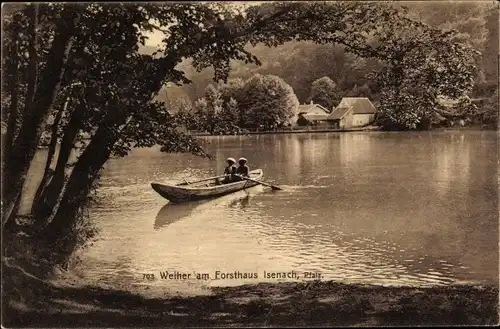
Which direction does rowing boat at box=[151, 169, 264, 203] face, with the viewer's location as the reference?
facing the viewer and to the left of the viewer

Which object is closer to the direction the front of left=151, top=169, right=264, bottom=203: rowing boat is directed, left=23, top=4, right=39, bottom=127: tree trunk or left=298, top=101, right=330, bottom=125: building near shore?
the tree trunk

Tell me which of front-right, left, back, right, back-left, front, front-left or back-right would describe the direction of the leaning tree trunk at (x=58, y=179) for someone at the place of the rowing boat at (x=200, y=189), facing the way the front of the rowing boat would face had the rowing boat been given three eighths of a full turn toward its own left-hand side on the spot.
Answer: back-right

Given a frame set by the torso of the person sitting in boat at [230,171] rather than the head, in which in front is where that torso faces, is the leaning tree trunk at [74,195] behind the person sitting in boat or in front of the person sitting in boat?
in front

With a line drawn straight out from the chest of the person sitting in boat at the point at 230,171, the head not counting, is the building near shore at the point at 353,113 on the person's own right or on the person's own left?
on the person's own left

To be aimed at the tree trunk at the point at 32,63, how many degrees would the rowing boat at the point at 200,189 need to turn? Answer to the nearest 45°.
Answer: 0° — it already faces it

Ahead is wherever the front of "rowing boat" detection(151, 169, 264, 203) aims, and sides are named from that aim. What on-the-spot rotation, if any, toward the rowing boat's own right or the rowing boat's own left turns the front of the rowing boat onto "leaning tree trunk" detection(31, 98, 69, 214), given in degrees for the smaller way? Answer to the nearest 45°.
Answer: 0° — it already faces it
